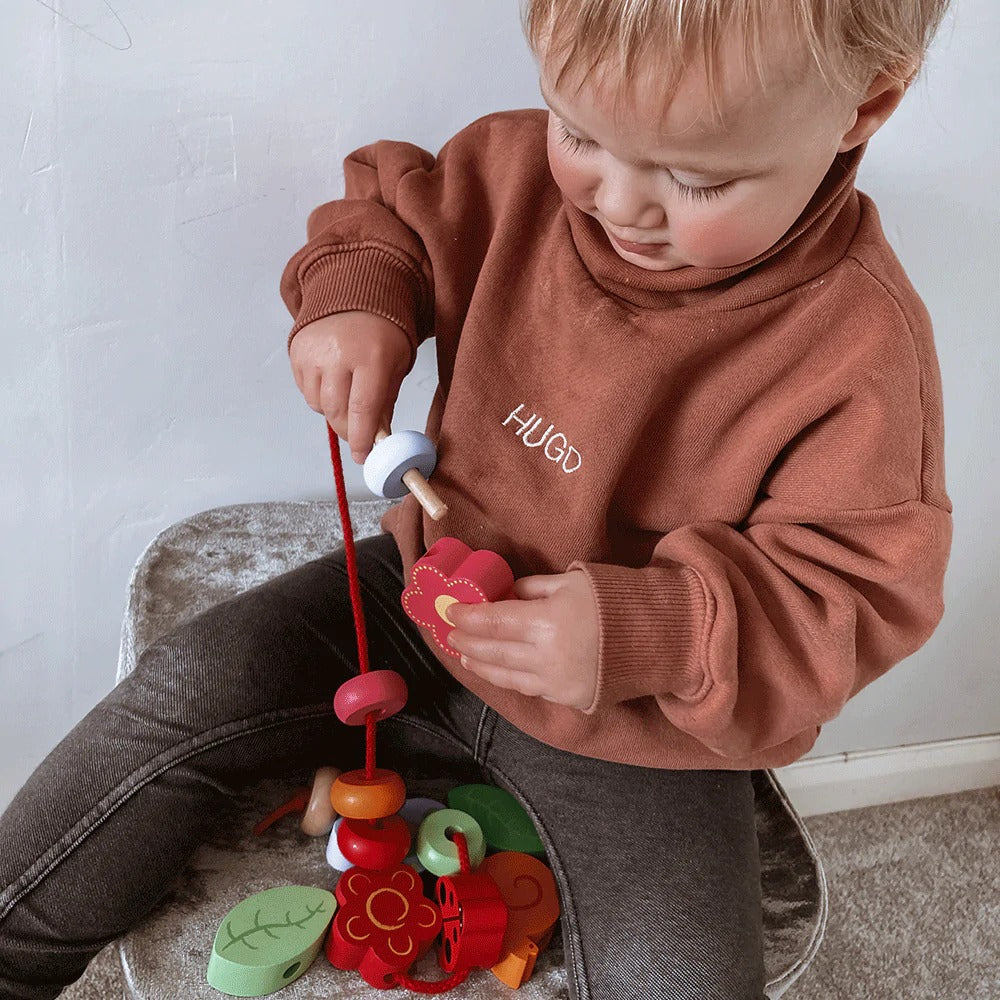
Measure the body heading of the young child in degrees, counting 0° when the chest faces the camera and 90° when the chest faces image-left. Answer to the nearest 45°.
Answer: approximately 45°
